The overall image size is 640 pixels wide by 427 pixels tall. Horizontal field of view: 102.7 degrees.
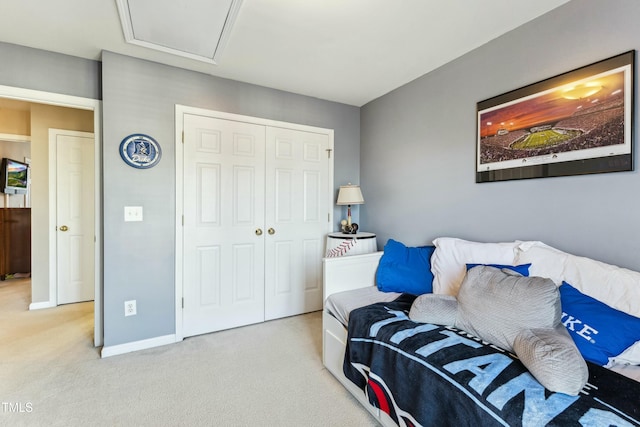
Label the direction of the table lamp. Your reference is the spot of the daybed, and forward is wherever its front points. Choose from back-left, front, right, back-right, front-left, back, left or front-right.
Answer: right

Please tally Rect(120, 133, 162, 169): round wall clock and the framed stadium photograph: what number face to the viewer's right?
0

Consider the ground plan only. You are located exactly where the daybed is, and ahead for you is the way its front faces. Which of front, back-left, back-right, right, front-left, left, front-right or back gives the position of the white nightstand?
right

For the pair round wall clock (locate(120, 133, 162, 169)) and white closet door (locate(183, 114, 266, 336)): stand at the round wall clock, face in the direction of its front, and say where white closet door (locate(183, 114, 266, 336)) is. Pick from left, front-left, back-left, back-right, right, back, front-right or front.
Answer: left

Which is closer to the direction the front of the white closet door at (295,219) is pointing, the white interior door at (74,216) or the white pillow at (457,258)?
the white pillow

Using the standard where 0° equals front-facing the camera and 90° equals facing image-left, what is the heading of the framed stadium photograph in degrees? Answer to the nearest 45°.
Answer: approximately 45°

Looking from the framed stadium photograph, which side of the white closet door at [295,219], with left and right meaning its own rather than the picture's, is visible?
front

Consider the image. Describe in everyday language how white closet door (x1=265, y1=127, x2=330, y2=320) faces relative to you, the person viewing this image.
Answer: facing the viewer and to the right of the viewer

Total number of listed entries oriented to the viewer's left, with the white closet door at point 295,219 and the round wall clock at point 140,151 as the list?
0

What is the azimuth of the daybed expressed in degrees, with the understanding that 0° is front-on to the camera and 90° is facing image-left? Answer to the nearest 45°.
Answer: approximately 45°

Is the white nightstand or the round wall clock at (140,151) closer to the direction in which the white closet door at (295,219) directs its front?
the white nightstand

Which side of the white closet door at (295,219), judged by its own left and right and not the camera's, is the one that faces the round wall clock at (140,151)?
right
